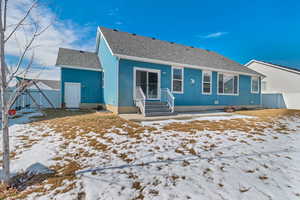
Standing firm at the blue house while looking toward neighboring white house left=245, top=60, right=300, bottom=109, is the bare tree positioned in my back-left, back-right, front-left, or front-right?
back-right

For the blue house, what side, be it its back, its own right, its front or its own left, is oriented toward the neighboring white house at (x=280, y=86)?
right

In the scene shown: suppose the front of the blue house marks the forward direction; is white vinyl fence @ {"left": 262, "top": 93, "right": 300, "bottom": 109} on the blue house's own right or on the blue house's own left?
on the blue house's own right

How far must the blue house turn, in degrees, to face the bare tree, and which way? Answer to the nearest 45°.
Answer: approximately 135° to its left

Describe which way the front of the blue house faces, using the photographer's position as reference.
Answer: facing away from the viewer and to the left of the viewer
